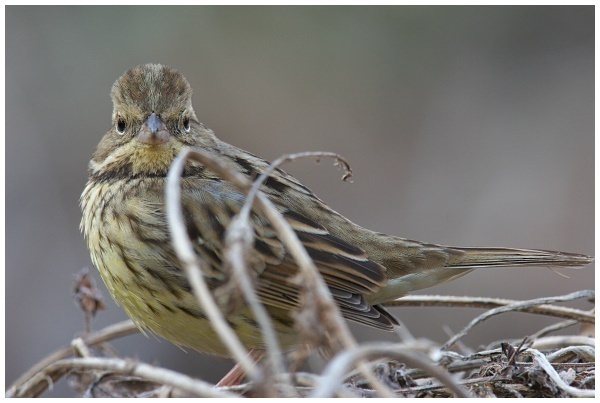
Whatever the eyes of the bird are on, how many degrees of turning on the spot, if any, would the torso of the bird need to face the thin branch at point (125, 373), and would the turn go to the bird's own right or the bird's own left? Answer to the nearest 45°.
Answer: approximately 45° to the bird's own left

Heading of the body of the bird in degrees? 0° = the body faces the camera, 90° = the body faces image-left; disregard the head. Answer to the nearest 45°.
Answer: approximately 45°
